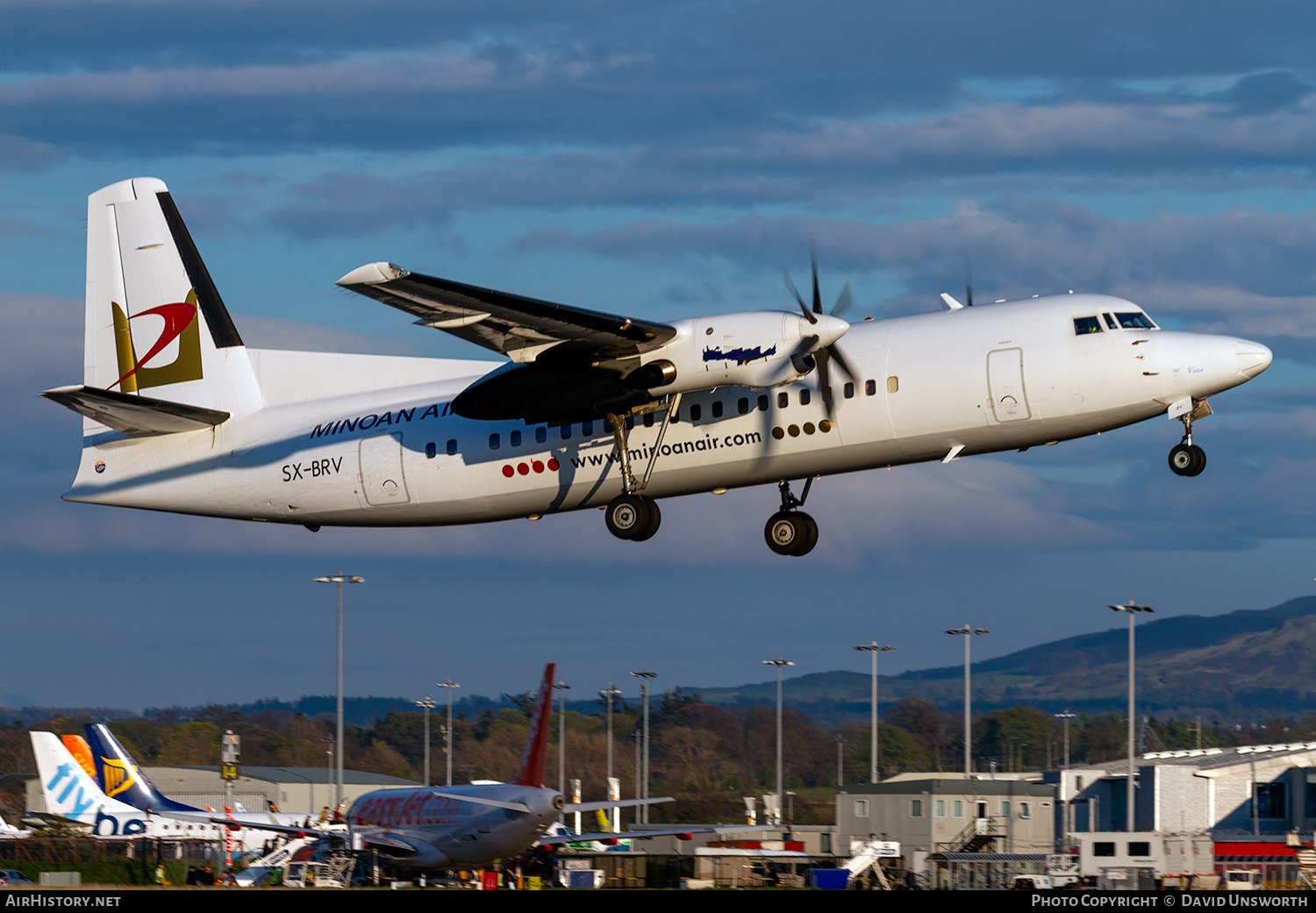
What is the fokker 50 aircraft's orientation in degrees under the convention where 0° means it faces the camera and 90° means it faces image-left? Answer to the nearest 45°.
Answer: approximately 315°
